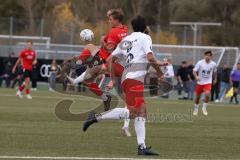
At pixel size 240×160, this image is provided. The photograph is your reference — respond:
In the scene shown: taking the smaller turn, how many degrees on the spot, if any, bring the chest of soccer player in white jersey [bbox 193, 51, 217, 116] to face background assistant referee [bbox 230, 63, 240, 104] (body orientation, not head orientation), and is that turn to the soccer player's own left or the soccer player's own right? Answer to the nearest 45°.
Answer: approximately 180°

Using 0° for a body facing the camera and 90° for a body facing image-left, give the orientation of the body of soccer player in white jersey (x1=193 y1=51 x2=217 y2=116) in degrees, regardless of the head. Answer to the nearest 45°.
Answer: approximately 0°

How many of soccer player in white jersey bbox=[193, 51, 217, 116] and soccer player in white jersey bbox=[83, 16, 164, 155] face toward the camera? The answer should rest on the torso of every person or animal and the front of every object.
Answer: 1

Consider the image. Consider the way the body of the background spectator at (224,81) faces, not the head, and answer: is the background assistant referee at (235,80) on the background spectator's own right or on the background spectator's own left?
on the background spectator's own left

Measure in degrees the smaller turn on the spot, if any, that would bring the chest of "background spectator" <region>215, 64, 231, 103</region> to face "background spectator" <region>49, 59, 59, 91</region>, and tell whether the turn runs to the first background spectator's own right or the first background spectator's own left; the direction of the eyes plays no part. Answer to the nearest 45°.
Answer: approximately 45° to the first background spectator's own right

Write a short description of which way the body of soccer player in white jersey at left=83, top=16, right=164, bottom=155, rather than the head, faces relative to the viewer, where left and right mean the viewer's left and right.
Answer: facing away from the viewer and to the right of the viewer

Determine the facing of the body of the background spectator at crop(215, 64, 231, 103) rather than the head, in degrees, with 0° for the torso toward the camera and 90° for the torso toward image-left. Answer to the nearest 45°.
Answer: approximately 45°

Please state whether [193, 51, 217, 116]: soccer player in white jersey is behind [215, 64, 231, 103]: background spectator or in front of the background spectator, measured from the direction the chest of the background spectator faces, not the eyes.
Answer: in front

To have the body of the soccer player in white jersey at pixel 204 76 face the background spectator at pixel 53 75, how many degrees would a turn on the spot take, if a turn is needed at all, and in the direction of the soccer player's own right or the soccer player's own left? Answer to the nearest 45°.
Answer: approximately 135° to the soccer player's own right
